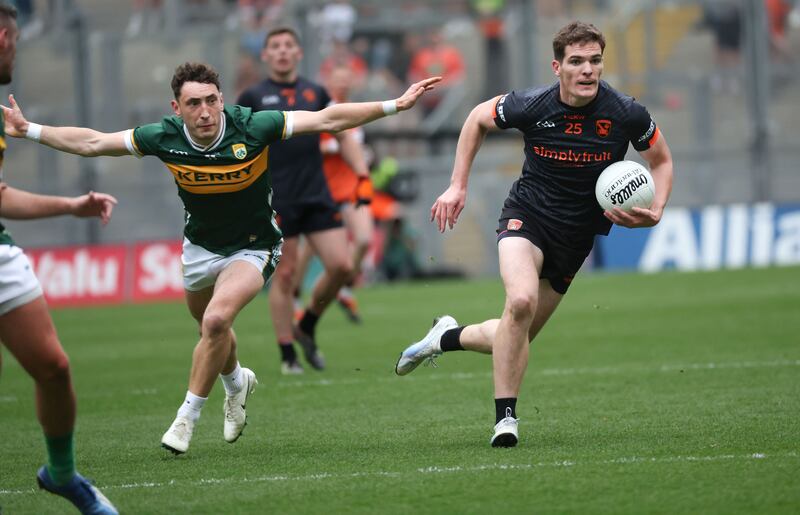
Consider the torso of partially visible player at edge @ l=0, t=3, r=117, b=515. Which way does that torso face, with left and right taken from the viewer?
facing to the right of the viewer

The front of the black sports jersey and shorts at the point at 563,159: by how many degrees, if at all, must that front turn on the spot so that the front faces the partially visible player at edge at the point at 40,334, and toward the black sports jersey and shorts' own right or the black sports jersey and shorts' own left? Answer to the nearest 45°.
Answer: approximately 45° to the black sports jersey and shorts' own right

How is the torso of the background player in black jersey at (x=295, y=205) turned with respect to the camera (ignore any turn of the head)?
toward the camera

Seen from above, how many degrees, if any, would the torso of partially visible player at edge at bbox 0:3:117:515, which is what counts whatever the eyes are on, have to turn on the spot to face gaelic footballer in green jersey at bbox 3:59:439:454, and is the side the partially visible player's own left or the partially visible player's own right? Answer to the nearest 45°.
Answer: approximately 45° to the partially visible player's own left

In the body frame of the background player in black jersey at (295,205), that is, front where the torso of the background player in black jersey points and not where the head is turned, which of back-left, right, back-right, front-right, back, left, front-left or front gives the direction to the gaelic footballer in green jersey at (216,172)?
front

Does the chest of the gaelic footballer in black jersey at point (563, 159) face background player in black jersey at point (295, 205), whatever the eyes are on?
no

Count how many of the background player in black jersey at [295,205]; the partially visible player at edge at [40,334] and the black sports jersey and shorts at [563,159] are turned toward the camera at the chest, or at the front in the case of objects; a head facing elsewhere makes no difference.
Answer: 2

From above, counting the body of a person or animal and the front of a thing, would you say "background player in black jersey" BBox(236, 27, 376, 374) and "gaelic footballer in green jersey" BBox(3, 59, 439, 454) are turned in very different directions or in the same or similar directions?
same or similar directions

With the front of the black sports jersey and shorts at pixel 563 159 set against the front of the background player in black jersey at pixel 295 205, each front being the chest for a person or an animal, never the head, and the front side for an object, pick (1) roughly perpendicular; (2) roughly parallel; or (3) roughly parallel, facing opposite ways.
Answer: roughly parallel

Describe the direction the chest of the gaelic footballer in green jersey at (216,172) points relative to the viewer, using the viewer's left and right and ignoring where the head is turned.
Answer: facing the viewer

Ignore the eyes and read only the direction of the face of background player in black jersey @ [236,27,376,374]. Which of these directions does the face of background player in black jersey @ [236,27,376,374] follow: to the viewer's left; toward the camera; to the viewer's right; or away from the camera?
toward the camera

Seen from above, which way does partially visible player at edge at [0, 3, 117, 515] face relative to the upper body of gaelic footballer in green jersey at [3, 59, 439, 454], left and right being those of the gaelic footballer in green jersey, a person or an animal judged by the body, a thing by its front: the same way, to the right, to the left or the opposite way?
to the left

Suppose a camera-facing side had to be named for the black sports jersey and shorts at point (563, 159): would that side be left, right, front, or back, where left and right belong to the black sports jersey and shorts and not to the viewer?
front

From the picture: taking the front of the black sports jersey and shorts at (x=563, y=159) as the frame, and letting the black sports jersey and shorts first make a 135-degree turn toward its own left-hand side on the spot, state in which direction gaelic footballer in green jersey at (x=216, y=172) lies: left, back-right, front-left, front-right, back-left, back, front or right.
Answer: back-left
